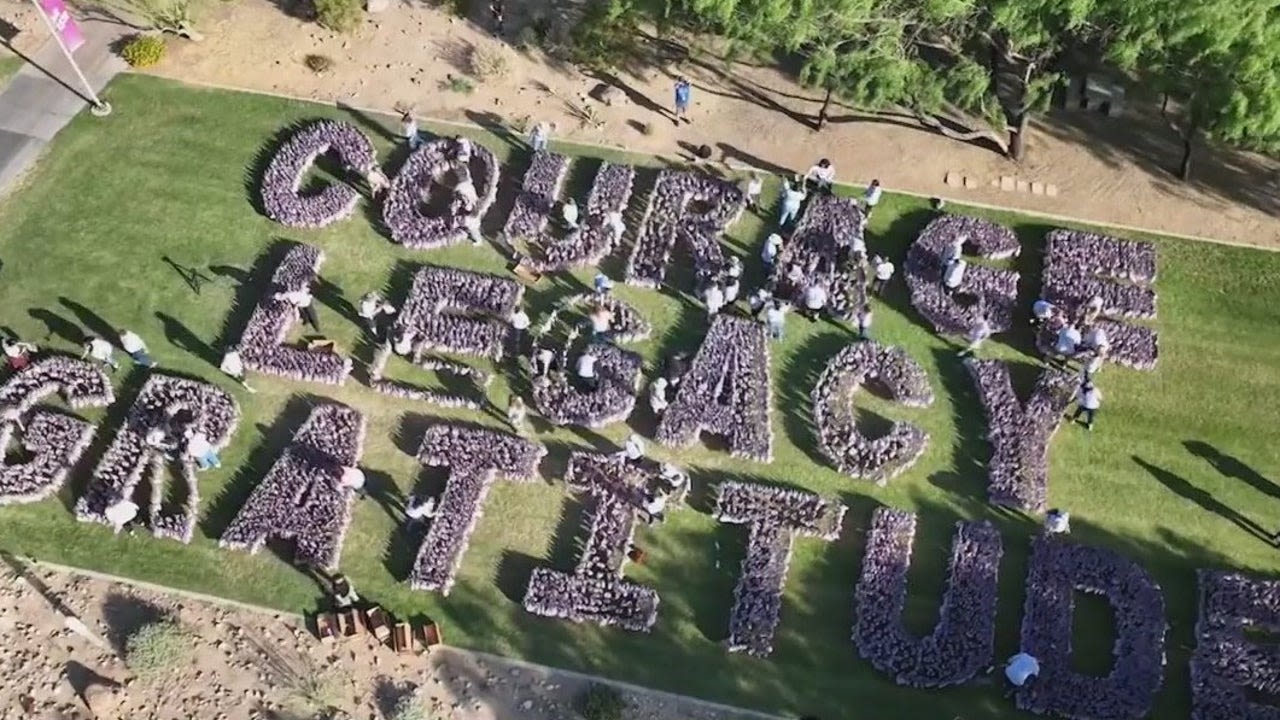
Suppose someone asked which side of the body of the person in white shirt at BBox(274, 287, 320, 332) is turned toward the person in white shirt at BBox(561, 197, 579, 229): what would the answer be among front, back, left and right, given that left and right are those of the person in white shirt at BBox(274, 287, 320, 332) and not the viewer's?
back

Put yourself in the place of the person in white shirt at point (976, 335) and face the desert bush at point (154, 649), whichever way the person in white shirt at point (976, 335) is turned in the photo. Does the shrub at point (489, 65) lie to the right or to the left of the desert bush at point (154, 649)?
right

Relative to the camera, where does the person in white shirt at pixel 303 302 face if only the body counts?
to the viewer's left

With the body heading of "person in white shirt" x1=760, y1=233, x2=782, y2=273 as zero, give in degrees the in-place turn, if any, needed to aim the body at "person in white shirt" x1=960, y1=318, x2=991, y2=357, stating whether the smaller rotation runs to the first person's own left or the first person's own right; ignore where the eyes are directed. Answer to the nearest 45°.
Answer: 0° — they already face them

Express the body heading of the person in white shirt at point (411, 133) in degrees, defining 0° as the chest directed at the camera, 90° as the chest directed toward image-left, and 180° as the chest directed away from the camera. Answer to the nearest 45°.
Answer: approximately 315°

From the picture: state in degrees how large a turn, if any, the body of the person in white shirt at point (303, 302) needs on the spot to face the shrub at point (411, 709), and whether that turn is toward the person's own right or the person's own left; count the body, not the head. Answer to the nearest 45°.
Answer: approximately 90° to the person's own left

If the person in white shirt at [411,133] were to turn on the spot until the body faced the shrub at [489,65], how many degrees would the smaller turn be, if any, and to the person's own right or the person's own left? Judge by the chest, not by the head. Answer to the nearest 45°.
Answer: approximately 90° to the person's own left

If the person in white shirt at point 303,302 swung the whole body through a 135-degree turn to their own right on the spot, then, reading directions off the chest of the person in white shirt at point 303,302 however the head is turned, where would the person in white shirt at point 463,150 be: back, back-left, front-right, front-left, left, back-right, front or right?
front
